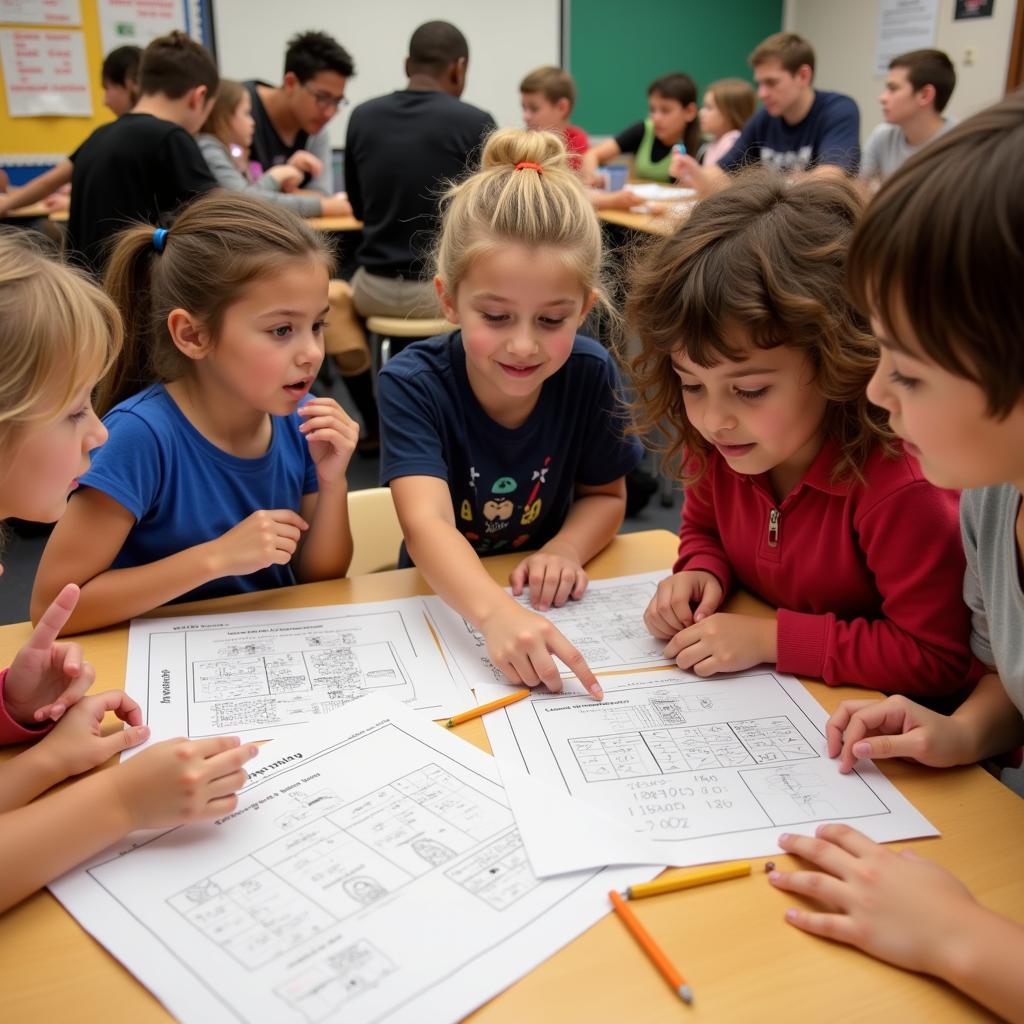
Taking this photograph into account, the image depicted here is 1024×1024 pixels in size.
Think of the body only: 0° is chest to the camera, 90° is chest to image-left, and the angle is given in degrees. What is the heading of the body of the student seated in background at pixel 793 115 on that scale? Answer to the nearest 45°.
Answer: approximately 45°

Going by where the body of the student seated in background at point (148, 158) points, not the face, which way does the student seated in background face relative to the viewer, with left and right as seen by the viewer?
facing away from the viewer and to the right of the viewer

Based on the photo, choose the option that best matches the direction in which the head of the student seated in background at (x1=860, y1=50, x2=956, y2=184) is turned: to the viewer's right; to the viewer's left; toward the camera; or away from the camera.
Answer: to the viewer's left

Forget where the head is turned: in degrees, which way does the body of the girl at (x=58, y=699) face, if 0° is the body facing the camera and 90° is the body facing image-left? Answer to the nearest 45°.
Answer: approximately 270°

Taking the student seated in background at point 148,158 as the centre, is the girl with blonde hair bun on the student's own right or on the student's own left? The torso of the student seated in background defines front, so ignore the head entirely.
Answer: on the student's own right

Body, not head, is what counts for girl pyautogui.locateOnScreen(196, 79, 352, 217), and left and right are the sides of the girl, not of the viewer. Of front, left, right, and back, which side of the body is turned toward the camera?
right

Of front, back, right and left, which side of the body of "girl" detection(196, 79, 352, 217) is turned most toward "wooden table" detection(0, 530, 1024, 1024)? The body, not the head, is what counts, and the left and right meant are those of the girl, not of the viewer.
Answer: right

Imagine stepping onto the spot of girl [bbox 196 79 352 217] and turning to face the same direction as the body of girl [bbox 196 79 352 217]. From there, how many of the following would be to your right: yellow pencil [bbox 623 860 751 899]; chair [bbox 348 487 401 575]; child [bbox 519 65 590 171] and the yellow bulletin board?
2

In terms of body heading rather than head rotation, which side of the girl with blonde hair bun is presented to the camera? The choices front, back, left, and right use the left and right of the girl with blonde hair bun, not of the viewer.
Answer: front

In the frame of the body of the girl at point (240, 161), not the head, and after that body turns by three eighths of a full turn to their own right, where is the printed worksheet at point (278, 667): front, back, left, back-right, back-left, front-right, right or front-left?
front-left

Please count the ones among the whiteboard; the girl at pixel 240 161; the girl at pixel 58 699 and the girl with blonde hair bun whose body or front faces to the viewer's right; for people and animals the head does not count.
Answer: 2

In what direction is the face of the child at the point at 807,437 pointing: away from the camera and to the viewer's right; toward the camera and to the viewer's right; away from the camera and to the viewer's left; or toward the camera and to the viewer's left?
toward the camera and to the viewer's left

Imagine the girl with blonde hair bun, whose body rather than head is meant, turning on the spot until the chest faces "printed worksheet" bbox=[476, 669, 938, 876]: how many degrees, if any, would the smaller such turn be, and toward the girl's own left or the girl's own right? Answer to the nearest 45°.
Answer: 0° — they already face it

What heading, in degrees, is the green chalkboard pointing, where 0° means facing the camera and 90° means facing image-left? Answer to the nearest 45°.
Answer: approximately 0°

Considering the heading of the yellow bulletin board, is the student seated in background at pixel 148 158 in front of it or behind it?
in front

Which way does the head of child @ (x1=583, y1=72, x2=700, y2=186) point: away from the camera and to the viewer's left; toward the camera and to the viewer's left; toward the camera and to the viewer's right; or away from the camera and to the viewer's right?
toward the camera and to the viewer's left

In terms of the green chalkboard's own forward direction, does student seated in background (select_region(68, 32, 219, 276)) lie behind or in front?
in front

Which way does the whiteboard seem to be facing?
toward the camera

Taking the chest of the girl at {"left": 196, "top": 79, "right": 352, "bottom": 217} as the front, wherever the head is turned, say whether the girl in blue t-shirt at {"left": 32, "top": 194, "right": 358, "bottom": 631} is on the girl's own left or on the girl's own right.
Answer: on the girl's own right
